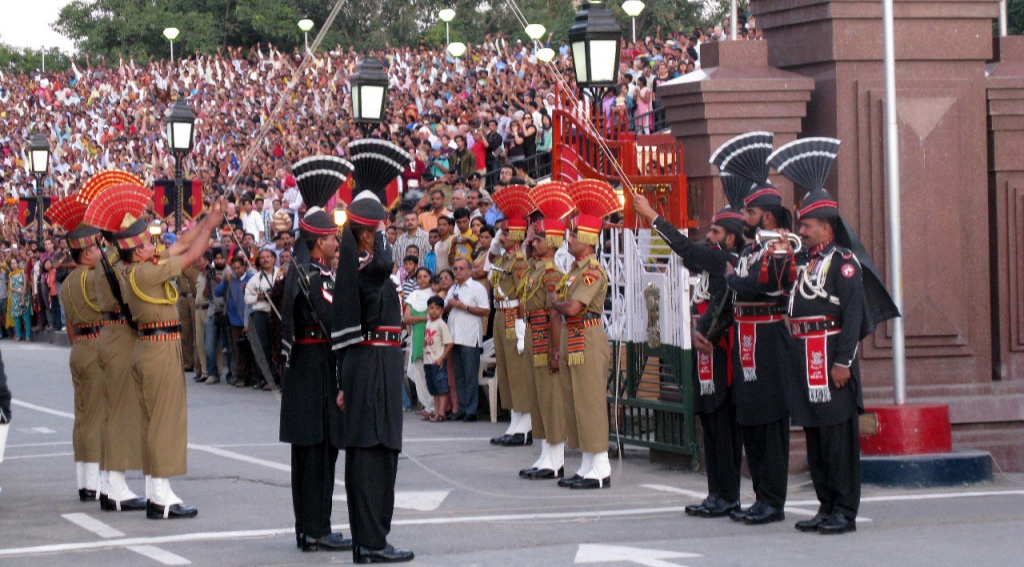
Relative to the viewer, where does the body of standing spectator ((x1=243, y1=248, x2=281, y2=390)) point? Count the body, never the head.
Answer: toward the camera

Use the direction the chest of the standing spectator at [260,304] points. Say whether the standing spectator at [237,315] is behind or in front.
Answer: behind

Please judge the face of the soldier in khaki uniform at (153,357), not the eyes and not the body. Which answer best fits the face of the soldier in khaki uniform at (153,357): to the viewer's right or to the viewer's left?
to the viewer's right

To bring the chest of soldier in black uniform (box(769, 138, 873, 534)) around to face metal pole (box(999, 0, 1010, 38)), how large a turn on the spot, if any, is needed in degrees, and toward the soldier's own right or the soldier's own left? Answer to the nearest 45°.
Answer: approximately 180°

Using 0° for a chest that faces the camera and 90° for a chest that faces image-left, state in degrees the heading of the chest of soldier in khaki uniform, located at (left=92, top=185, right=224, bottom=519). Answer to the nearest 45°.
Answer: approximately 270°

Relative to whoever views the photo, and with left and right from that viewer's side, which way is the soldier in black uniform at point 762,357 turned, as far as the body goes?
facing to the left of the viewer

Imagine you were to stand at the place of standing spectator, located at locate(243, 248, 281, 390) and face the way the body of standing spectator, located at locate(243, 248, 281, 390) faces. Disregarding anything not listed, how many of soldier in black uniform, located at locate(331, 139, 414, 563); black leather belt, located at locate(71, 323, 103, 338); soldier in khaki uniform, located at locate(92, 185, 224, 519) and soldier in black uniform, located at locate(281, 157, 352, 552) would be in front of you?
4

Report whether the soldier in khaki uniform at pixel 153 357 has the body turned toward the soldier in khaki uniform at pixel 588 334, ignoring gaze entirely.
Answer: yes

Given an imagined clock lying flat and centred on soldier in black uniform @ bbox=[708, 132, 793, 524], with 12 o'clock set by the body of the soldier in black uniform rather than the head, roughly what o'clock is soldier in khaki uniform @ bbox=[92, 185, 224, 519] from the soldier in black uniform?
The soldier in khaki uniform is roughly at 12 o'clock from the soldier in black uniform.
